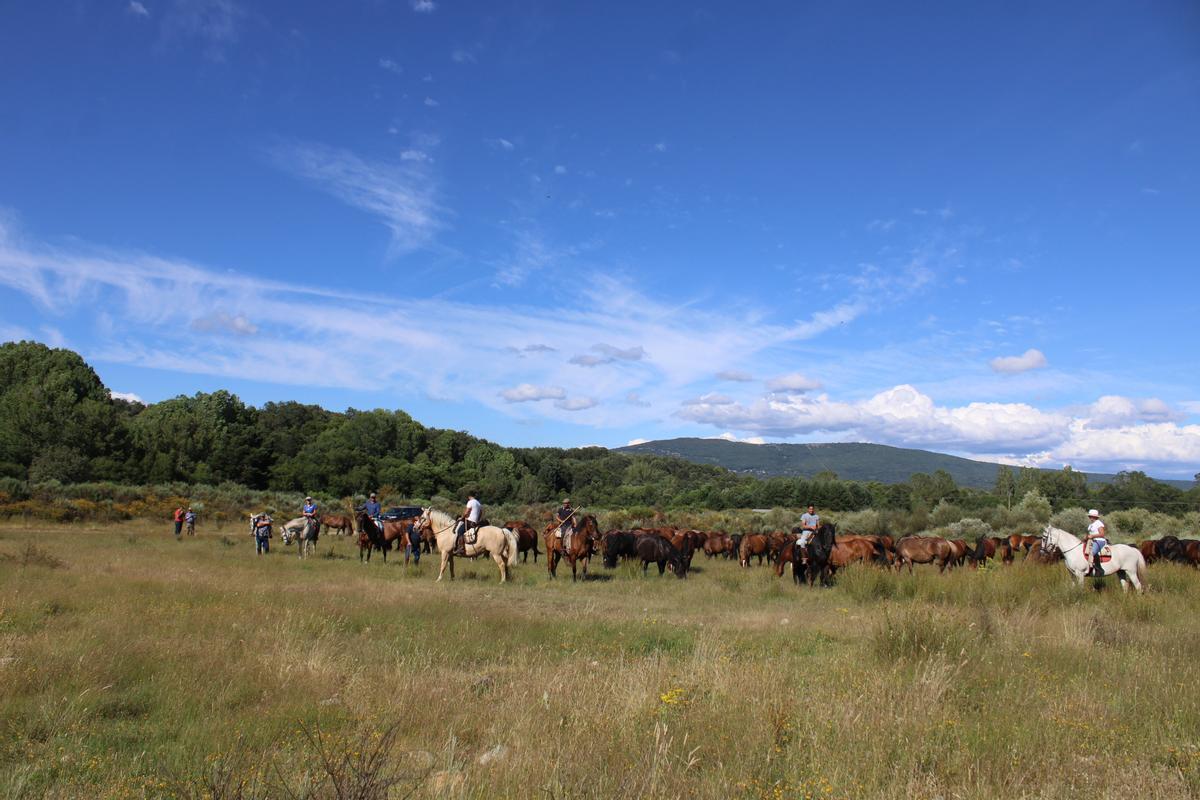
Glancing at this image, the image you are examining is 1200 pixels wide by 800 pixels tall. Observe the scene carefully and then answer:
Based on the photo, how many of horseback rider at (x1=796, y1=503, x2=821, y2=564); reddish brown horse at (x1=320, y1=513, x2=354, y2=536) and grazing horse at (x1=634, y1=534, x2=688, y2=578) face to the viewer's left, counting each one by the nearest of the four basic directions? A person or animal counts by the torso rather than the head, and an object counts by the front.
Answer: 1

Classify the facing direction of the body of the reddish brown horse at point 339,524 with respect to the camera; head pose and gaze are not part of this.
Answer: to the viewer's left

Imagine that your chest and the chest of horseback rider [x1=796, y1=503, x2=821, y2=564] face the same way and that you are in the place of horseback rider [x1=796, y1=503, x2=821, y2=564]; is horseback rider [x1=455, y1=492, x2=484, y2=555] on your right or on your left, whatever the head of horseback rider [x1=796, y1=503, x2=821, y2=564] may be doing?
on your right

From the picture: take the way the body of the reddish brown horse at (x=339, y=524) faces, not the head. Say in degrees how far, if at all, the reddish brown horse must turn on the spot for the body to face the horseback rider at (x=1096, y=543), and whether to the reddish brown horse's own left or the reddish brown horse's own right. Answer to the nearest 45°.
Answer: approximately 135° to the reddish brown horse's own left

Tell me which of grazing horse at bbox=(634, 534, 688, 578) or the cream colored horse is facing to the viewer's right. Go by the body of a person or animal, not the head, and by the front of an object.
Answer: the grazing horse

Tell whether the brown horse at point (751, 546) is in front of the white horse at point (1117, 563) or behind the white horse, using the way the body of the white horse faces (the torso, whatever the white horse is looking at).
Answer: in front

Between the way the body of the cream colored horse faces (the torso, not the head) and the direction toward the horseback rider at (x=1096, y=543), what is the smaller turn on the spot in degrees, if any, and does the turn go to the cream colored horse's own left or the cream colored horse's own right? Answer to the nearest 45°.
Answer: approximately 180°

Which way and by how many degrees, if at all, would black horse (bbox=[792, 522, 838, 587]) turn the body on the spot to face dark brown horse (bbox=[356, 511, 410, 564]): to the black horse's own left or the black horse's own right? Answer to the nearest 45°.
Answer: approximately 135° to the black horse's own right

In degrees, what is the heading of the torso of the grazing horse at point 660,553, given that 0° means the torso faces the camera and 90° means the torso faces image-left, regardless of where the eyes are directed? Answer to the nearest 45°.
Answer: approximately 270°

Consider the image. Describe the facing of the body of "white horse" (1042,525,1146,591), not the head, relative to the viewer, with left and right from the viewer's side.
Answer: facing to the left of the viewer

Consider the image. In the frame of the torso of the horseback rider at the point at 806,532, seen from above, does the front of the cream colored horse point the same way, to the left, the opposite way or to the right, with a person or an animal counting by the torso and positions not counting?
to the right

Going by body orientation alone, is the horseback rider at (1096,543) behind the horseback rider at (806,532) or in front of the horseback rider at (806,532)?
in front
